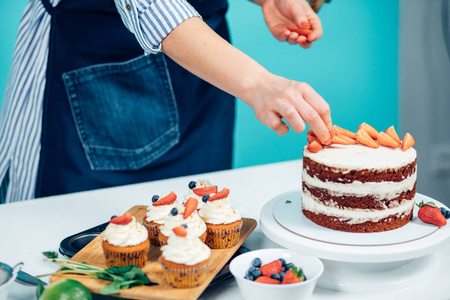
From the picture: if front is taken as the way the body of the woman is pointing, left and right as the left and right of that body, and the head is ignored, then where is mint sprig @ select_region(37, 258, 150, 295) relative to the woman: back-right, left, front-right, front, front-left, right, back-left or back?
front-right

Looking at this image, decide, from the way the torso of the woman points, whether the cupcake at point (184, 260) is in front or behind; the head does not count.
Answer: in front

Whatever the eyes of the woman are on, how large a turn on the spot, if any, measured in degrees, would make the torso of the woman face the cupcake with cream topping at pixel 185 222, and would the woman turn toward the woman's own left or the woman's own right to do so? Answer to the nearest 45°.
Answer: approximately 45° to the woman's own right

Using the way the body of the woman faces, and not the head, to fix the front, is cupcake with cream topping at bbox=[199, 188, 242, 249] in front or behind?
in front

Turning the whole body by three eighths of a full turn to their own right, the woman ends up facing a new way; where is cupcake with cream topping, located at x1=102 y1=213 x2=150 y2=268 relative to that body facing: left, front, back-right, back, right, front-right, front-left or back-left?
left

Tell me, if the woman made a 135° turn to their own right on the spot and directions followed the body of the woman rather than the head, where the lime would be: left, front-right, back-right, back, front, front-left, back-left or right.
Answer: left

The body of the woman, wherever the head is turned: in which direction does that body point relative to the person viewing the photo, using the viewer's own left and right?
facing the viewer and to the right of the viewer
